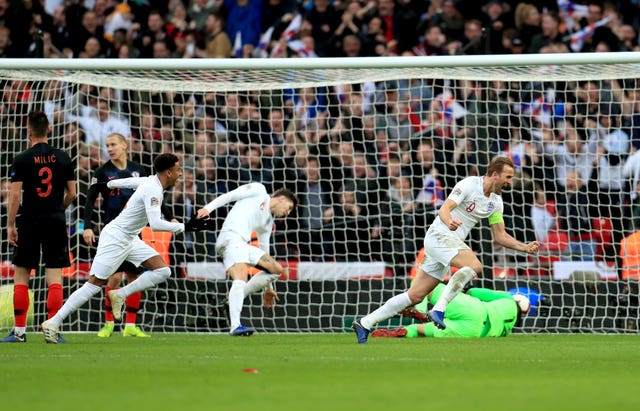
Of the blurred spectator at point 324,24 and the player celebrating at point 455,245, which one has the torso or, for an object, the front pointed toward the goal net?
the blurred spectator

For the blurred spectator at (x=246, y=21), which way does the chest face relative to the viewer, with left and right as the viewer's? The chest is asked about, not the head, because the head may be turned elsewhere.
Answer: facing the viewer

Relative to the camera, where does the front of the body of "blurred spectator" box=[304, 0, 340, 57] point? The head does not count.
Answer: toward the camera

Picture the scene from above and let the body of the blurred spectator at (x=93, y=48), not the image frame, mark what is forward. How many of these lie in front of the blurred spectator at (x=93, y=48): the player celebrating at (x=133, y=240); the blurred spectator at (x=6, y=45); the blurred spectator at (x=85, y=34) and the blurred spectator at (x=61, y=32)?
1

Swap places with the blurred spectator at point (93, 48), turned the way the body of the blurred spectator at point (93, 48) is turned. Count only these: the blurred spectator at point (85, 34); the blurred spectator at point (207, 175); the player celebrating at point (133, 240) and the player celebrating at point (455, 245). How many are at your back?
1

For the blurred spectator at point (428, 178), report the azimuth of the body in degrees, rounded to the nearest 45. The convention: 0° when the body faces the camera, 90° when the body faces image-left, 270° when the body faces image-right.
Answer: approximately 0°

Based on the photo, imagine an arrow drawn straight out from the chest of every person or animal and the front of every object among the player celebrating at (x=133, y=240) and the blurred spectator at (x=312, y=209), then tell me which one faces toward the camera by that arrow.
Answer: the blurred spectator

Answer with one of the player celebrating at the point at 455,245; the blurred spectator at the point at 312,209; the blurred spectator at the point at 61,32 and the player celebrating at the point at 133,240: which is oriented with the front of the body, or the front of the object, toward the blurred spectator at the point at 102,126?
the blurred spectator at the point at 61,32

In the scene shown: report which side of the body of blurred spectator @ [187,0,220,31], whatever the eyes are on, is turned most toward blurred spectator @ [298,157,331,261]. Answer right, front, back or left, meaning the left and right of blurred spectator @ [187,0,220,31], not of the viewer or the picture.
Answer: front

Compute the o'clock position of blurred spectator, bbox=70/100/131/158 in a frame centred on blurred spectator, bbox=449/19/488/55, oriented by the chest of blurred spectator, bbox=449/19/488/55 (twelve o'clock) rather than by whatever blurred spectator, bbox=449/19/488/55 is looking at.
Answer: blurred spectator, bbox=70/100/131/158 is roughly at 2 o'clock from blurred spectator, bbox=449/19/488/55.

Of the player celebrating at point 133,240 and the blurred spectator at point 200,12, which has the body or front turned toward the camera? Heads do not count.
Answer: the blurred spectator

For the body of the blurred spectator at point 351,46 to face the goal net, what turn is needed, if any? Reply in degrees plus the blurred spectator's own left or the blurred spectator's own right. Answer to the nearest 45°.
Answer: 0° — they already face it

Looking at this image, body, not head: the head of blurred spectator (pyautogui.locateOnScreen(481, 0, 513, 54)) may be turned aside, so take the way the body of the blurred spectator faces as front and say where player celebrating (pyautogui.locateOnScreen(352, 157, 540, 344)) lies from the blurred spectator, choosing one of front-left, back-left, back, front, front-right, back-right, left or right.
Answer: front

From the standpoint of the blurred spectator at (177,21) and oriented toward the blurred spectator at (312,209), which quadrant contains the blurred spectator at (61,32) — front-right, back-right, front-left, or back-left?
back-right

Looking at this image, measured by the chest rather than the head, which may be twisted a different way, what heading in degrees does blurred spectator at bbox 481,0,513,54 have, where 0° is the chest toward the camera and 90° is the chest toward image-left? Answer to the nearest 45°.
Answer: approximately 0°
